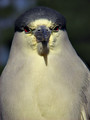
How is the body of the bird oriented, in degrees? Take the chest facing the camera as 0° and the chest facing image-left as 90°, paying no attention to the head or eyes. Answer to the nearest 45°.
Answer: approximately 0°
